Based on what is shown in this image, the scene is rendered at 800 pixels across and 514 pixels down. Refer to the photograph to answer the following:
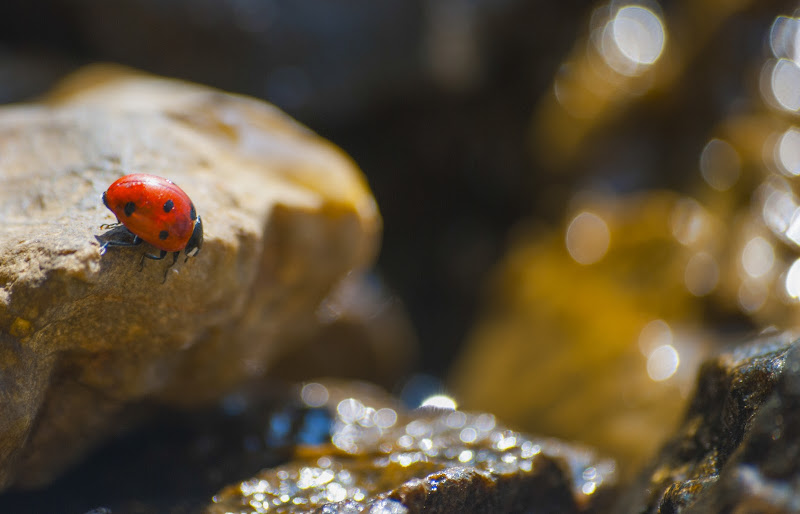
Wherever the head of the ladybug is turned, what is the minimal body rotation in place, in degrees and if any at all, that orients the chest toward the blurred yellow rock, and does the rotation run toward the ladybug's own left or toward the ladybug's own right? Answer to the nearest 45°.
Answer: approximately 45° to the ladybug's own left

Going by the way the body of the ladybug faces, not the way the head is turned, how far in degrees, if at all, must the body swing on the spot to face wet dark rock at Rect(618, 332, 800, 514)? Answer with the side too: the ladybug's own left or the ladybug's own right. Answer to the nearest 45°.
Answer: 0° — it already faces it

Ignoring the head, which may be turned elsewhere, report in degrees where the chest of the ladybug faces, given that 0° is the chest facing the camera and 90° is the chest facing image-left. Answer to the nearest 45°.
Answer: approximately 270°

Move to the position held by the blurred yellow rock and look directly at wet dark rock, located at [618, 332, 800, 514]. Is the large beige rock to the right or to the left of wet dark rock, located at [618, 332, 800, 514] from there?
right

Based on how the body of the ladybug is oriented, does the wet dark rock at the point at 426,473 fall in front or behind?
in front
